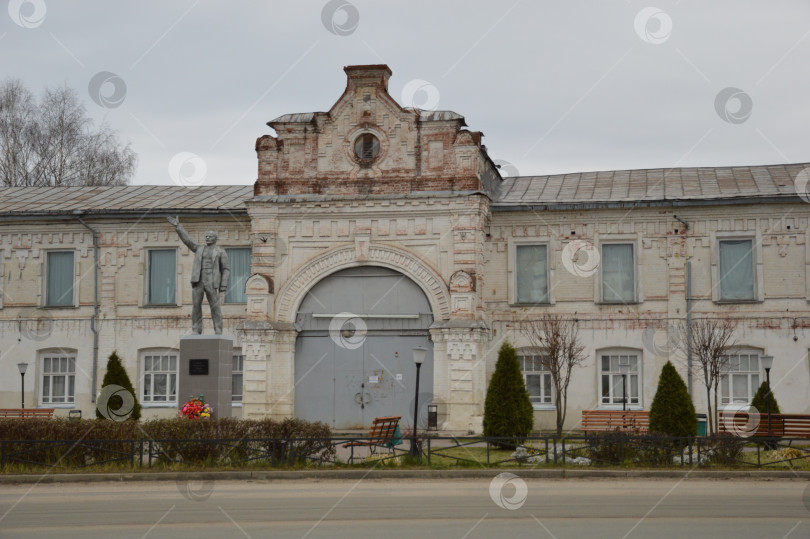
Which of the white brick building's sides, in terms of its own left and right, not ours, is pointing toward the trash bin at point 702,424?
left

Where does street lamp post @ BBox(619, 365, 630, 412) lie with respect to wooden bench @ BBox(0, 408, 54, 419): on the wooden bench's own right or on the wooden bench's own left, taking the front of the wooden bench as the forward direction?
on the wooden bench's own left

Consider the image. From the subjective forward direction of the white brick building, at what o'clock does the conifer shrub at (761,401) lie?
The conifer shrub is roughly at 10 o'clock from the white brick building.

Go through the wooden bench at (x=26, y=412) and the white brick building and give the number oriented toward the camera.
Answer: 2

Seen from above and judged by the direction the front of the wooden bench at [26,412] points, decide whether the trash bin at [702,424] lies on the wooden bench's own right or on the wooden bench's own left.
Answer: on the wooden bench's own left

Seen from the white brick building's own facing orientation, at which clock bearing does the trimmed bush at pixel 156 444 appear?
The trimmed bush is roughly at 1 o'clock from the white brick building.

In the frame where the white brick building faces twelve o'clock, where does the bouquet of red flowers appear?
The bouquet of red flowers is roughly at 1 o'clock from the white brick building.

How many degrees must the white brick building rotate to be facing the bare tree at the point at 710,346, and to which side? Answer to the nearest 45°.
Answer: approximately 90° to its left

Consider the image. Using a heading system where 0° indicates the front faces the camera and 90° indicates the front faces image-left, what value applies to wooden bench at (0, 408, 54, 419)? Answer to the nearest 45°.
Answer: approximately 0°

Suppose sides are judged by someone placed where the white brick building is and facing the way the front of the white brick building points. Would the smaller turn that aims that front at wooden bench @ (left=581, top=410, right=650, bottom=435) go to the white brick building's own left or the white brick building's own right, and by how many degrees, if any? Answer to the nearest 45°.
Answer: approximately 45° to the white brick building's own left
